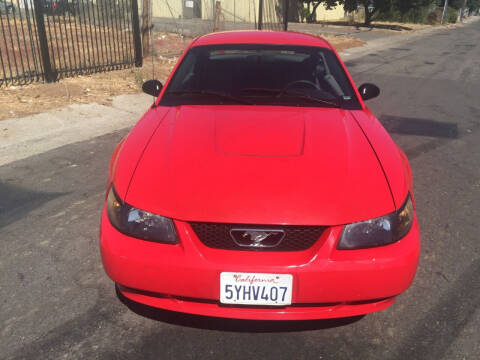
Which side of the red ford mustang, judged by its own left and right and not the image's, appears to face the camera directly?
front
